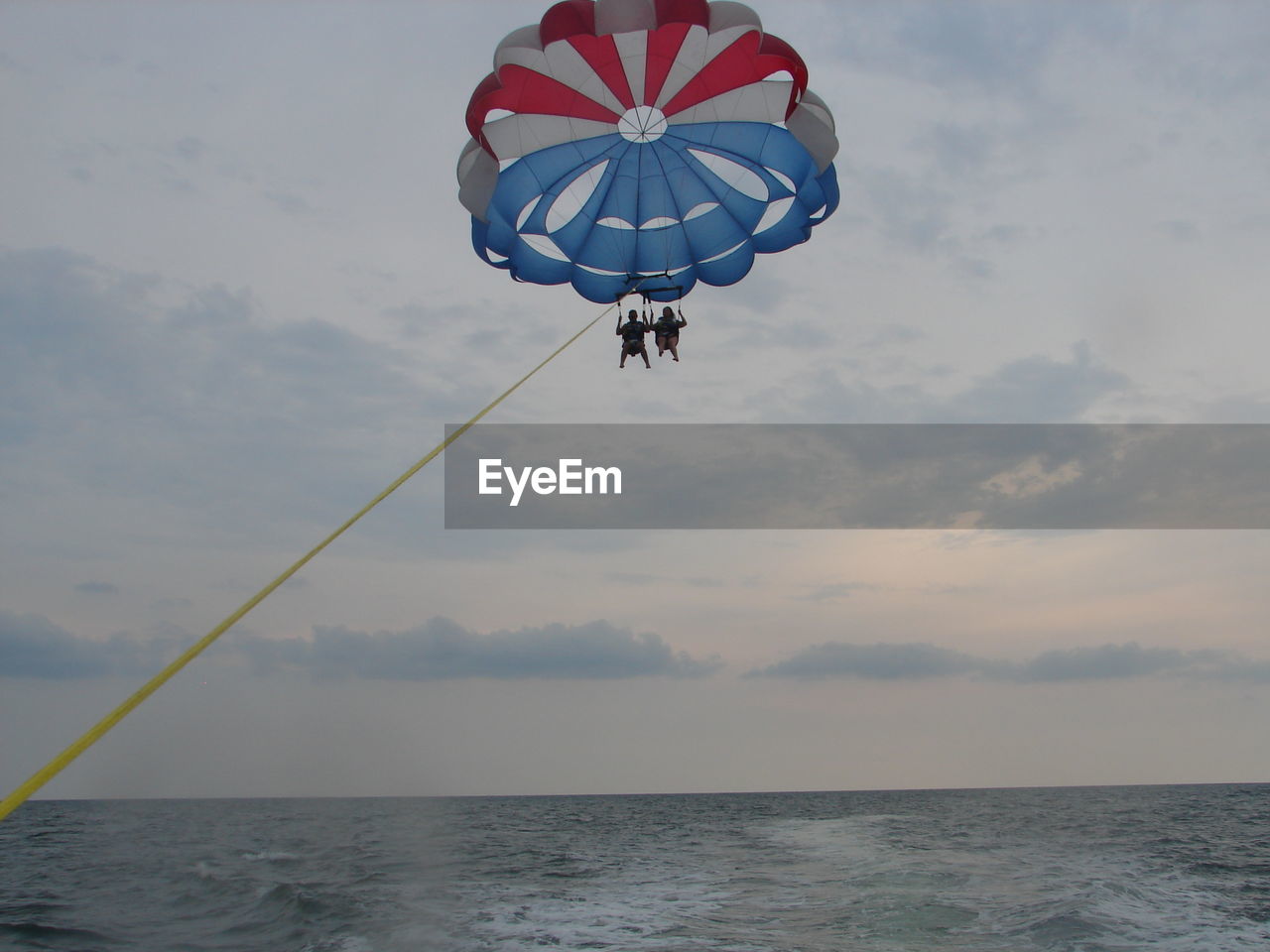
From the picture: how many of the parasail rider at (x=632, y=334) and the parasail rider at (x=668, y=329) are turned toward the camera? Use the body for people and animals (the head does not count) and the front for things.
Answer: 2

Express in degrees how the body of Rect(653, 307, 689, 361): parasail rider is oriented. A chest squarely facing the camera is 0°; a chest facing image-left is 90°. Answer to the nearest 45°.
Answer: approximately 0°
